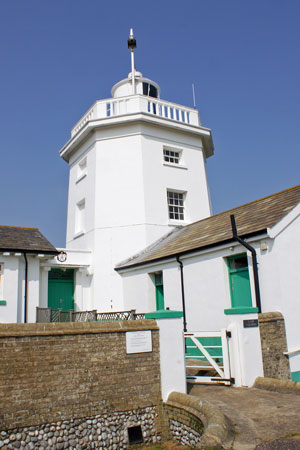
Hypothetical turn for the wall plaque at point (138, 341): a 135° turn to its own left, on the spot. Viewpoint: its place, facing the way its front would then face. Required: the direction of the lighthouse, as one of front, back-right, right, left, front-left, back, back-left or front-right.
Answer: front-left

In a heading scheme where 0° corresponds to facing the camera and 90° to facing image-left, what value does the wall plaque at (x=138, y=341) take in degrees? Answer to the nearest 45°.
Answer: approximately 0°

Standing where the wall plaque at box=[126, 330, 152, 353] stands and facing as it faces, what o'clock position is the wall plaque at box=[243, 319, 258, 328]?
the wall plaque at box=[243, 319, 258, 328] is roughly at 8 o'clock from the wall plaque at box=[126, 330, 152, 353].

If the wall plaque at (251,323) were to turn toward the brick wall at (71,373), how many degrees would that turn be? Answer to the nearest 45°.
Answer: approximately 45° to its right

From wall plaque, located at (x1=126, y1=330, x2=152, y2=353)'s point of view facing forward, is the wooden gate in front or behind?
behind

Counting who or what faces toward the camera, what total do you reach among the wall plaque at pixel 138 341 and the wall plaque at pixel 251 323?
2

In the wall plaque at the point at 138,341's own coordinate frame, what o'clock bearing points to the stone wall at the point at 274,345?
The stone wall is roughly at 8 o'clock from the wall plaque.

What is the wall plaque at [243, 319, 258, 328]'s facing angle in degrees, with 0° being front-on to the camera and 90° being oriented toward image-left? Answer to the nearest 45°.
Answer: approximately 0°

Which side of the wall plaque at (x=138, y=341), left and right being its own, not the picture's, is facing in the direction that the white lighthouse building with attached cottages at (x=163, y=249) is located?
back

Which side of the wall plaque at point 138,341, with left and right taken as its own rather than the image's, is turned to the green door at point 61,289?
back
